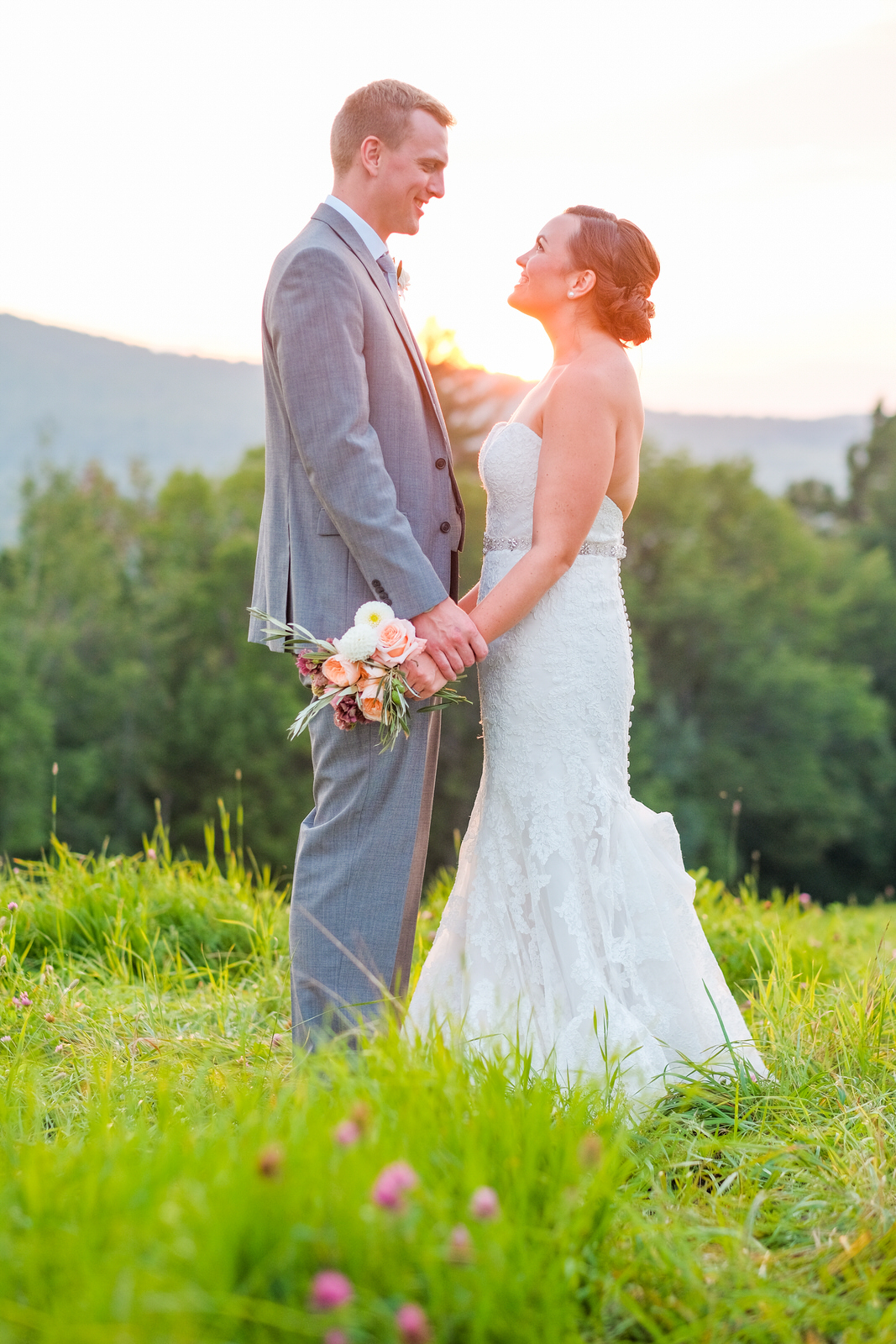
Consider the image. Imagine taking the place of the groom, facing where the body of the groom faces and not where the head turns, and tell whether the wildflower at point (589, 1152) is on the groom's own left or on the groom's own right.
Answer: on the groom's own right

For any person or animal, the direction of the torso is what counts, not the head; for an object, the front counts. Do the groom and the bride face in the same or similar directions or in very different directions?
very different directions

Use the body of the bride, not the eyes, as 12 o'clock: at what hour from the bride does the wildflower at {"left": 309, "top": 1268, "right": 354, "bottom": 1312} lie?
The wildflower is roughly at 9 o'clock from the bride.

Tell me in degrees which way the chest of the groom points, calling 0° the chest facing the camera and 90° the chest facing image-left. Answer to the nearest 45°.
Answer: approximately 270°

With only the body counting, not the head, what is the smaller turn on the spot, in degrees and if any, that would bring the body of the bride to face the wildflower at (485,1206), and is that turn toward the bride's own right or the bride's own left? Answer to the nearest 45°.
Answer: approximately 90° to the bride's own left

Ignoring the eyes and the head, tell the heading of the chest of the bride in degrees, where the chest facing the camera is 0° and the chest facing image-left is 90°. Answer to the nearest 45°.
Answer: approximately 90°

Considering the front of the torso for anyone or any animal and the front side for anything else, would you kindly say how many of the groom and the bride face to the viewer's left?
1

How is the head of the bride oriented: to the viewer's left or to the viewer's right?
to the viewer's left

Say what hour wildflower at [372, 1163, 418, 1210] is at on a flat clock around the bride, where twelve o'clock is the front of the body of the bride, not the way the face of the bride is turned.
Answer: The wildflower is roughly at 9 o'clock from the bride.

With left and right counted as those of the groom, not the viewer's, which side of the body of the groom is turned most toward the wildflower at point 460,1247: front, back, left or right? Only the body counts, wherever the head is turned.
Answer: right

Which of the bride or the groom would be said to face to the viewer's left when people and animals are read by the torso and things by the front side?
the bride
